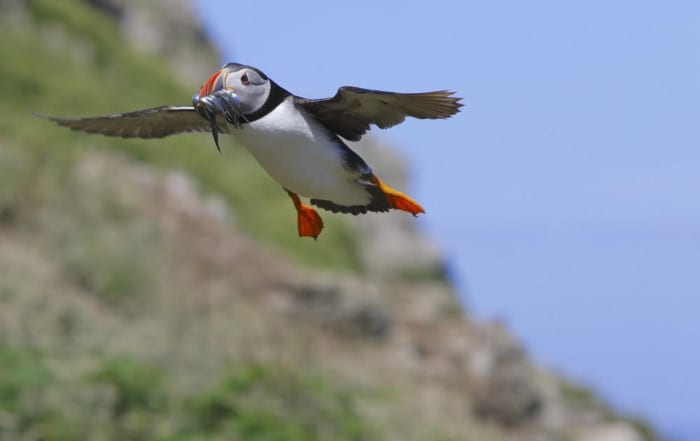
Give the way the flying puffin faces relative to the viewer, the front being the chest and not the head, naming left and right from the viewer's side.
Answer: facing the viewer and to the left of the viewer
